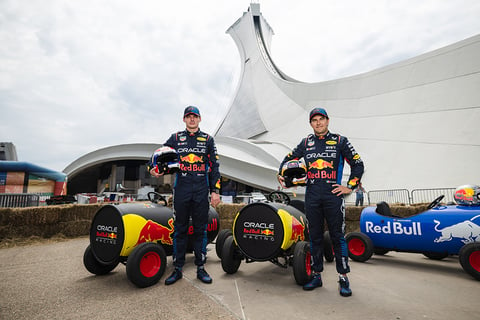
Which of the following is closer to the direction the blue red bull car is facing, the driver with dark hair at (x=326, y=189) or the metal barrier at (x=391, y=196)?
the driver with dark hair

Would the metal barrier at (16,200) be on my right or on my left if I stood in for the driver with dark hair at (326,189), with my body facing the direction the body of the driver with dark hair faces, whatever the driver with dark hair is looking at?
on my right

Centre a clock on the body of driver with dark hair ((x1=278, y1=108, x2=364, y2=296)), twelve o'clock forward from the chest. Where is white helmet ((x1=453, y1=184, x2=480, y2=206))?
The white helmet is roughly at 8 o'clock from the driver with dark hair.

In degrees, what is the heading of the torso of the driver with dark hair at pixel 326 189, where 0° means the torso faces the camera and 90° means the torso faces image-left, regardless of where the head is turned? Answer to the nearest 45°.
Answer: approximately 0°

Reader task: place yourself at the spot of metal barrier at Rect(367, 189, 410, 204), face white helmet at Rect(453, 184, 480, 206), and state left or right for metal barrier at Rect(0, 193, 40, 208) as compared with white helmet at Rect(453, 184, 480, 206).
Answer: right

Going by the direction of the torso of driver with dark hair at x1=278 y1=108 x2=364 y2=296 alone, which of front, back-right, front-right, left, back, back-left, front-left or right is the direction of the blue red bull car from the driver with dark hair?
back-left

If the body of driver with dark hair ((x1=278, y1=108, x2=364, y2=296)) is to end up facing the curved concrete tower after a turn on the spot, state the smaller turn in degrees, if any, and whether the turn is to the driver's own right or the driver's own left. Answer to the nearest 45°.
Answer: approximately 180°
